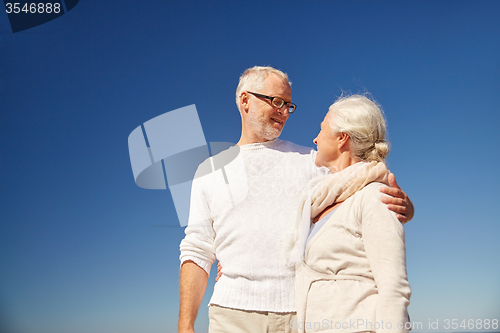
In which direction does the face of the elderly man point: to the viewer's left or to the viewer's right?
to the viewer's right

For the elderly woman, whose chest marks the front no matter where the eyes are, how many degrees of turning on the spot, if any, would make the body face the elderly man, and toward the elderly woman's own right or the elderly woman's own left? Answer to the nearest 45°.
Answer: approximately 90° to the elderly woman's own right

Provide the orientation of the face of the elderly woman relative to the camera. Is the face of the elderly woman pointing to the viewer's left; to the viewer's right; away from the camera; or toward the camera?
to the viewer's left

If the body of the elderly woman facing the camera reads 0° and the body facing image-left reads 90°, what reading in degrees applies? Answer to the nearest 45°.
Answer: approximately 45°
